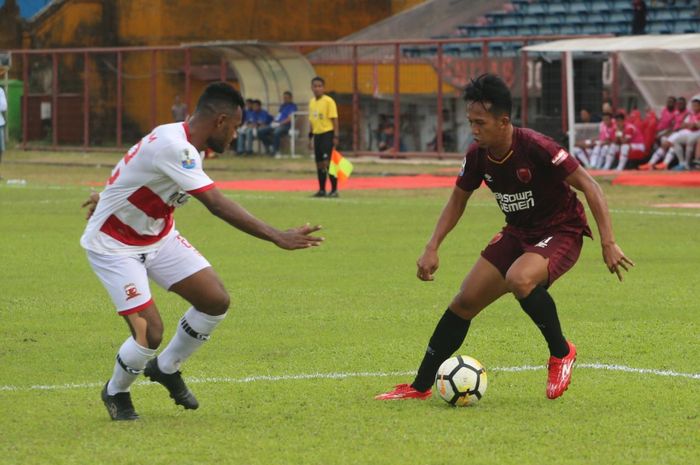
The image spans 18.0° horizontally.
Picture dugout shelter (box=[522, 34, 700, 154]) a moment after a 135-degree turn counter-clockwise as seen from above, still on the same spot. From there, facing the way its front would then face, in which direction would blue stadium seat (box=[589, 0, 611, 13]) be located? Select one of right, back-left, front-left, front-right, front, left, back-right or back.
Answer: left

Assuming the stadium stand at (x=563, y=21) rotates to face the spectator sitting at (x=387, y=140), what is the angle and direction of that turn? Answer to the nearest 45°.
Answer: approximately 45° to its right

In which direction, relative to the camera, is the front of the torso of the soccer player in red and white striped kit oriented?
to the viewer's right

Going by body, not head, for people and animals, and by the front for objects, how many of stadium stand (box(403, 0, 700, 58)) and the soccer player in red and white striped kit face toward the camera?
1

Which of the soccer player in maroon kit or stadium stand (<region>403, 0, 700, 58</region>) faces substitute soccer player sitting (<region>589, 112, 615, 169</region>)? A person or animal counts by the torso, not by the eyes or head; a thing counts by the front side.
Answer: the stadium stand

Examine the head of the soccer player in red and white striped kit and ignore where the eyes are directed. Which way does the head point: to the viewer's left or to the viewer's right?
to the viewer's right

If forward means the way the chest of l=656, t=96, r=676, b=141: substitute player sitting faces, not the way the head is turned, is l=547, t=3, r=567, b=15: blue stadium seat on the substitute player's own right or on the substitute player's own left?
on the substitute player's own right

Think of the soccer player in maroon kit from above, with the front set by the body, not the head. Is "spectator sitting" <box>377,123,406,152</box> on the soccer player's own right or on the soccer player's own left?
on the soccer player's own right
